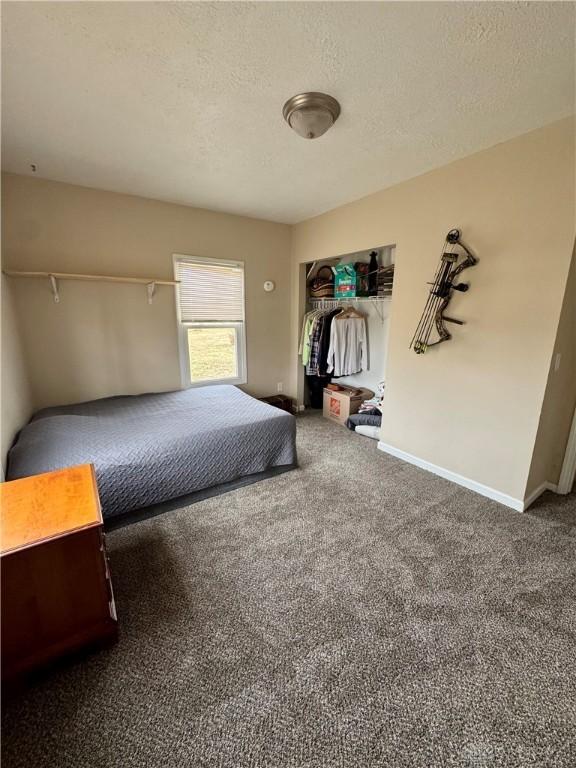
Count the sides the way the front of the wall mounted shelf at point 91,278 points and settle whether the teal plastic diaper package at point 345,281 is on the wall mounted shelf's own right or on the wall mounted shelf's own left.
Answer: on the wall mounted shelf's own left

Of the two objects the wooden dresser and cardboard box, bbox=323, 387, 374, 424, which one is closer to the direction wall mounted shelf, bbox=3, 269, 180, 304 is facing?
the wooden dresser

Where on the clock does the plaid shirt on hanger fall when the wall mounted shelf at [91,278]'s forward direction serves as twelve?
The plaid shirt on hanger is roughly at 9 o'clock from the wall mounted shelf.

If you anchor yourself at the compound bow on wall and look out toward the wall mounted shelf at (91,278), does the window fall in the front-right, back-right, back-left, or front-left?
front-right

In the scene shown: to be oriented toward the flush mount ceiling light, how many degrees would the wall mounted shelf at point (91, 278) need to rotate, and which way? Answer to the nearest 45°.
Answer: approximately 45° to its left

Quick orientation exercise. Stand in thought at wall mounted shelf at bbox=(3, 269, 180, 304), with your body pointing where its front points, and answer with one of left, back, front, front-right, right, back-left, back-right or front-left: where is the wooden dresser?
front

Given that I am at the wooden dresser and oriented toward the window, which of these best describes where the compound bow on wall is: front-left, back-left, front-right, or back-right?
front-right

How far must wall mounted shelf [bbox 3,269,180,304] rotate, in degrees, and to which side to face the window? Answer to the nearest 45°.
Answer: approximately 90° to its left

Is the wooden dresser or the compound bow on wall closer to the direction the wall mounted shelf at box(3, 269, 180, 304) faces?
the wooden dresser

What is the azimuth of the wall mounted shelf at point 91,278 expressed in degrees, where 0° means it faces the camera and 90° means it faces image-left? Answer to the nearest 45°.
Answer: approximately 0°

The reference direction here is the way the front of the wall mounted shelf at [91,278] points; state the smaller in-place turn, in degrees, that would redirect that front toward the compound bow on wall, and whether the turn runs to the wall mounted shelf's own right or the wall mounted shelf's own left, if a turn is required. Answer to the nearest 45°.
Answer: approximately 45° to the wall mounted shelf's own left

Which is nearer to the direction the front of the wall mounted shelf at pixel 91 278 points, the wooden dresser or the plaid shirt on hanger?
the wooden dresser

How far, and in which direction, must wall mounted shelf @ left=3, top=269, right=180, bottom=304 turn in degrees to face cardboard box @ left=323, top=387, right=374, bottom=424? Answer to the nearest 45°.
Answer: approximately 90° to its left
